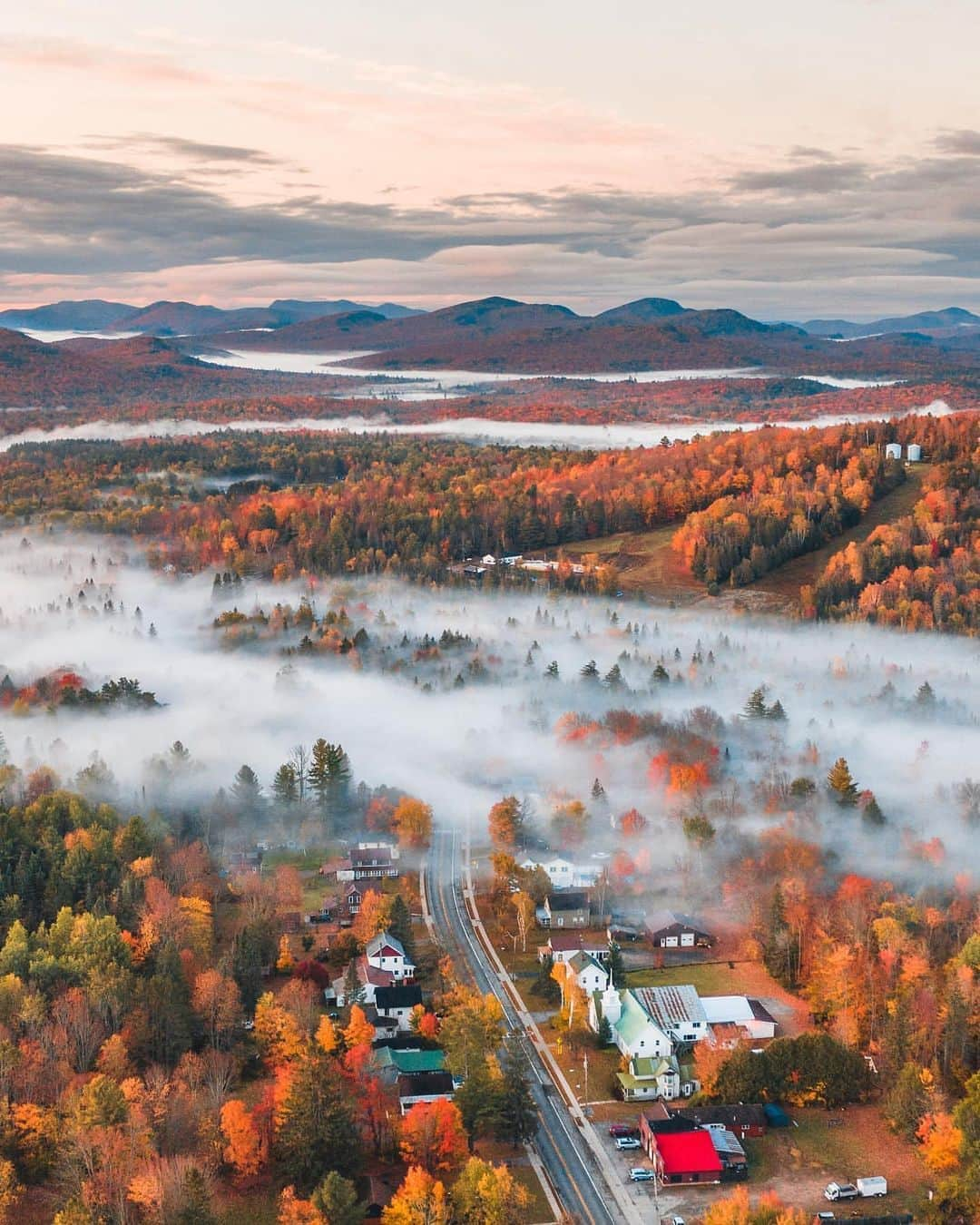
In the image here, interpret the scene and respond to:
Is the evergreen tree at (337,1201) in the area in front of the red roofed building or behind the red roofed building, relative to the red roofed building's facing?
in front

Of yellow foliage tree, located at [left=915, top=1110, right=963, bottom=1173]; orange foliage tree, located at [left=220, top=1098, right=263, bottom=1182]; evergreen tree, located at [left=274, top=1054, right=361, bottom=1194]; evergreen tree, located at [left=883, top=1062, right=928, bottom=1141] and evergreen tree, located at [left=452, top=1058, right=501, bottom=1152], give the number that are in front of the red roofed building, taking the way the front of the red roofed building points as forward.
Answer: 3

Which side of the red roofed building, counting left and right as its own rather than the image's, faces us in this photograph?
left

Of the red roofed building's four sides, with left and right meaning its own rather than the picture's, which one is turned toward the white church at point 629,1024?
right

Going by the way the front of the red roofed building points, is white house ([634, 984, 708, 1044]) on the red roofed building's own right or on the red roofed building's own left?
on the red roofed building's own right

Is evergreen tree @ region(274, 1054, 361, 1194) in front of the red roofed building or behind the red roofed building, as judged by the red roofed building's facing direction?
in front

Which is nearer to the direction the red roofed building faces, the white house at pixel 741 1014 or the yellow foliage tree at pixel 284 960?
the yellow foliage tree

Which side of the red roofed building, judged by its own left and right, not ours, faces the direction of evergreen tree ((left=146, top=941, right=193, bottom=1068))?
front

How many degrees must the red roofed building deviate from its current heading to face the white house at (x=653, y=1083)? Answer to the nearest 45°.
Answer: approximately 90° to its right

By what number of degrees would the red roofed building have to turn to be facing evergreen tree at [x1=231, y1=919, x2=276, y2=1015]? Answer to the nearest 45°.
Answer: approximately 45° to its right

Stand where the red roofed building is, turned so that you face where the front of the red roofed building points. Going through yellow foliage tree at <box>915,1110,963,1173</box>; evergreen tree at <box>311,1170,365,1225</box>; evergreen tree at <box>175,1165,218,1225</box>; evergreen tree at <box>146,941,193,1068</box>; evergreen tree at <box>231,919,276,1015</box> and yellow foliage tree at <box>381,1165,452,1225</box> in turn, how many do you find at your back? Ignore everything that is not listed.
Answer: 1

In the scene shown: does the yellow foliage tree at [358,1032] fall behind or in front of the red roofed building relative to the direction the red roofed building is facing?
in front

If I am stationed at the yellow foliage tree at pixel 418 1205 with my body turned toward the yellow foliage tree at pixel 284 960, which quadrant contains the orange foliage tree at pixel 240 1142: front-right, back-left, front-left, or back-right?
front-left

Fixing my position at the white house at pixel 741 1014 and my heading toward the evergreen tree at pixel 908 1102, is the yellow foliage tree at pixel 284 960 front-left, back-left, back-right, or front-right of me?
back-right

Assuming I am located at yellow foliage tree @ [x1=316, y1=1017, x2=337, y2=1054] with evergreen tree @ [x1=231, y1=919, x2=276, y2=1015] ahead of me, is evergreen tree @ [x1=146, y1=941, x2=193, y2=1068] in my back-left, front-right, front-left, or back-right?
front-left

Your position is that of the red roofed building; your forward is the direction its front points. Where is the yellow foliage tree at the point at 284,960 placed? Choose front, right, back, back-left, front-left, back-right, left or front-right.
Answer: front-right

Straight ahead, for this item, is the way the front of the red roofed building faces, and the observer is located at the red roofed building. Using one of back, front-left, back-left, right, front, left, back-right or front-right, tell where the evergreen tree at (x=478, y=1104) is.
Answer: front

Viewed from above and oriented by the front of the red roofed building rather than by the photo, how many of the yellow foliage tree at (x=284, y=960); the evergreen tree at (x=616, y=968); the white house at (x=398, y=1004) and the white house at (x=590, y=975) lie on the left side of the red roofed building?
0
